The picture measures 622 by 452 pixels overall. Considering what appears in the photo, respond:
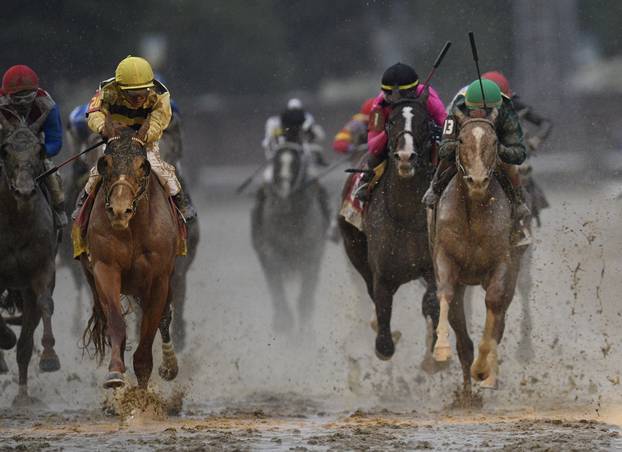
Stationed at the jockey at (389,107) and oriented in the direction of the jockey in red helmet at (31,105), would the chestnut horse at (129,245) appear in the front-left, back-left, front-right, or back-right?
front-left

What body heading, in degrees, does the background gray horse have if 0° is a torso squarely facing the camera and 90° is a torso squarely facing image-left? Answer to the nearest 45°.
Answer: approximately 0°

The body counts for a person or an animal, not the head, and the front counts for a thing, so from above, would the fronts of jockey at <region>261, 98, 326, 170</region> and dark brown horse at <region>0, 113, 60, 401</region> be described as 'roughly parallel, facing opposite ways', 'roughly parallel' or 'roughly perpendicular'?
roughly parallel

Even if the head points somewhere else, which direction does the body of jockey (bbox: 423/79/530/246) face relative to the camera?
toward the camera

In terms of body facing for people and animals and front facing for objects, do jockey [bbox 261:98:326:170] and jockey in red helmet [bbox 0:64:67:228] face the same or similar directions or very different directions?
same or similar directions

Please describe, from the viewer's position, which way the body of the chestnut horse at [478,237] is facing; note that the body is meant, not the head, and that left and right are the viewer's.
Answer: facing the viewer

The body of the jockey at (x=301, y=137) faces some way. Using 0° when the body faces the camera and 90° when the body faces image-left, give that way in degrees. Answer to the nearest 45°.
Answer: approximately 0°

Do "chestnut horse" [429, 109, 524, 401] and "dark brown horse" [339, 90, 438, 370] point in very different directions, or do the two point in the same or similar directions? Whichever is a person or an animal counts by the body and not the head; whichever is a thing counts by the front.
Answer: same or similar directions

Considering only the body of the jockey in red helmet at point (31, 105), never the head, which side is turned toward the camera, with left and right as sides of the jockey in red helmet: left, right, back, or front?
front

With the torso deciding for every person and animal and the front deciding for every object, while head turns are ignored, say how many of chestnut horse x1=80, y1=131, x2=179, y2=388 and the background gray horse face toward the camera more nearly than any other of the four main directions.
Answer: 2

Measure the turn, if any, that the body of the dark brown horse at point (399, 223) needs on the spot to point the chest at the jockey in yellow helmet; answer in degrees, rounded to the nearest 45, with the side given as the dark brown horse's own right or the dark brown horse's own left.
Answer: approximately 45° to the dark brown horse's own right
